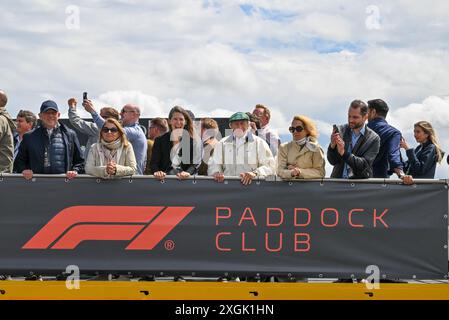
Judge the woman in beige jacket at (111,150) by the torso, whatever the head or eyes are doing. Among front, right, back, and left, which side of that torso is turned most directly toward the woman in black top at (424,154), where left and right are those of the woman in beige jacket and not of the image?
left

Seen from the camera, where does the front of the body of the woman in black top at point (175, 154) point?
toward the camera

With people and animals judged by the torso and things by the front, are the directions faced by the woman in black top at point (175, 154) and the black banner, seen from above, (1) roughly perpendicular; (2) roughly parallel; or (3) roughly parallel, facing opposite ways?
roughly parallel

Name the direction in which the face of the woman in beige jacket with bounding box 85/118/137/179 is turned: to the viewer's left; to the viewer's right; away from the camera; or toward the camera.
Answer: toward the camera

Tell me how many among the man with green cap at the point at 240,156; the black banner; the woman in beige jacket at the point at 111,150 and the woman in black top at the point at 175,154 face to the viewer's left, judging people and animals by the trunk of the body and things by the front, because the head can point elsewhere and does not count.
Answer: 0

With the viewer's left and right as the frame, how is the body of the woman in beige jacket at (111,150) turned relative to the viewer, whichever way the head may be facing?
facing the viewer

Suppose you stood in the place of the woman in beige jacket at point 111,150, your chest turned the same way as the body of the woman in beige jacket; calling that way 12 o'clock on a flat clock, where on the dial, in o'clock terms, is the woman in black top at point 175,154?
The woman in black top is roughly at 8 o'clock from the woman in beige jacket.

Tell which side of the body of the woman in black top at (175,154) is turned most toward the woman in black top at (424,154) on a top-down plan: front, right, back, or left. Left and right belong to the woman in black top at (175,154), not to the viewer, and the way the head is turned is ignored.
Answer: left

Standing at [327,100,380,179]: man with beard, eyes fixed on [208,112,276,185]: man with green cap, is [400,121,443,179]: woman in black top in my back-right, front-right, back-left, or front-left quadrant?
back-right

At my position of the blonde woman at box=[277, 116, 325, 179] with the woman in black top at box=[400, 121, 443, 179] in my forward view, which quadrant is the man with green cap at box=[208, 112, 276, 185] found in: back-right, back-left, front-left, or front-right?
back-left

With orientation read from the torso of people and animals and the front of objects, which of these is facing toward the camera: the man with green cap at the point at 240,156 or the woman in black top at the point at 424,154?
the man with green cap

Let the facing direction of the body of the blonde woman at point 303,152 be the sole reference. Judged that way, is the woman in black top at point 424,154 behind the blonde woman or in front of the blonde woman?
behind

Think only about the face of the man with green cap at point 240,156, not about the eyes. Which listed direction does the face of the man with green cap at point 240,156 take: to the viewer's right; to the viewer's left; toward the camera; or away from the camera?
toward the camera

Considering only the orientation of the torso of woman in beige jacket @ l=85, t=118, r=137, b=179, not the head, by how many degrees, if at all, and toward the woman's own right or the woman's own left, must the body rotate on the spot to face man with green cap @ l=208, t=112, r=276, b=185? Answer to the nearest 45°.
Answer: approximately 90° to the woman's own left
